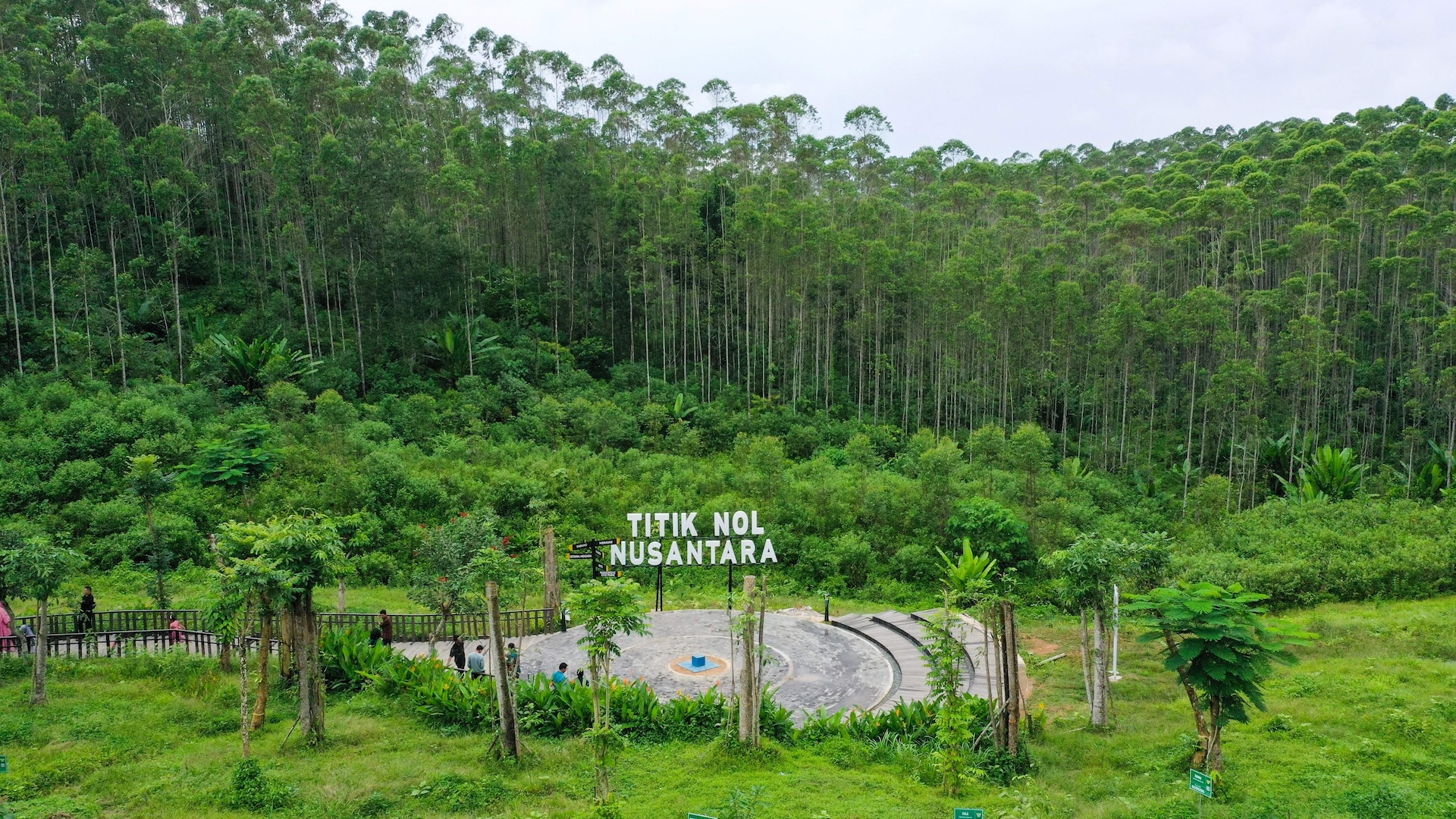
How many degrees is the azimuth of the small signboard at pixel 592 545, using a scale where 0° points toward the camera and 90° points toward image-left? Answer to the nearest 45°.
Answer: approximately 0°

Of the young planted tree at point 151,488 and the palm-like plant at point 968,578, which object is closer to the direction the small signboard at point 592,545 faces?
the palm-like plant

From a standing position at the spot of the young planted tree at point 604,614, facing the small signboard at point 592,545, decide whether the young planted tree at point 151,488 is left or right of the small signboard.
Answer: left

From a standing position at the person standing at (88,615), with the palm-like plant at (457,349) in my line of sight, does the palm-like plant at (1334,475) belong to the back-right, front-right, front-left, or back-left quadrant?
front-right

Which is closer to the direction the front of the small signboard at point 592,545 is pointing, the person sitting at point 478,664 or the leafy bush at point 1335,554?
the person sitting

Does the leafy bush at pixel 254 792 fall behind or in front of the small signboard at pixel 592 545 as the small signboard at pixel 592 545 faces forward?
in front

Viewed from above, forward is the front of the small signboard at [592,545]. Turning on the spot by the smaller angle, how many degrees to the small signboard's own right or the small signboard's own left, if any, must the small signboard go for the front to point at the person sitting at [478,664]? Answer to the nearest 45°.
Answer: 0° — it already faces them

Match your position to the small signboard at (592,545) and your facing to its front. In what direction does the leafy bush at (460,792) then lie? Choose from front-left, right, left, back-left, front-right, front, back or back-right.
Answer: front
